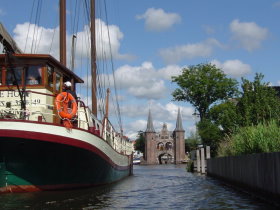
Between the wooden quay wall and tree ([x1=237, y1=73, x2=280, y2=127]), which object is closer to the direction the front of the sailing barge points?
the tree

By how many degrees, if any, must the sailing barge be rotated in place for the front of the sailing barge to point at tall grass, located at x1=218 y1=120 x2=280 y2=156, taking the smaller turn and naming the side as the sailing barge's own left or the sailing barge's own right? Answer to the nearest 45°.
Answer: approximately 45° to the sailing barge's own right

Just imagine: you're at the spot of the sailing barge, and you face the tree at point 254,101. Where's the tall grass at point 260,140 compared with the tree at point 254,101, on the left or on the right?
right

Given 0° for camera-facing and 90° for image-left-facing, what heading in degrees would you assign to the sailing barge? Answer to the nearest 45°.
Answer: approximately 225°

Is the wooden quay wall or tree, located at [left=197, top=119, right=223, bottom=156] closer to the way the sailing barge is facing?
the tree

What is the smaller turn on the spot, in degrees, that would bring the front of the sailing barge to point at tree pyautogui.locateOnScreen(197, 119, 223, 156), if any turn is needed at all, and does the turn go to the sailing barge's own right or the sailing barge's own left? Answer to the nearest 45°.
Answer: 0° — it already faces it

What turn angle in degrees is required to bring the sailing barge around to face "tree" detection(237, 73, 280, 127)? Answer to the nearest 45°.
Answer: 0° — it already faces it

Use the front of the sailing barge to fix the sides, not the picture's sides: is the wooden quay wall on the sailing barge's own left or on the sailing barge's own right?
on the sailing barge's own right
